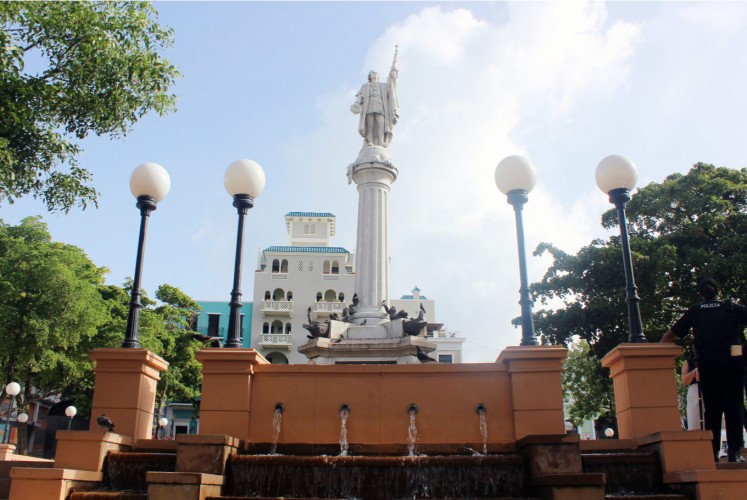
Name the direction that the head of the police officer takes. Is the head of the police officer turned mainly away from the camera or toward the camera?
away from the camera

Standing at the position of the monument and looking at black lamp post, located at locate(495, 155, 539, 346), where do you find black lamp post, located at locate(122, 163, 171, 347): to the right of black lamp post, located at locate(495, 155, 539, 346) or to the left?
right

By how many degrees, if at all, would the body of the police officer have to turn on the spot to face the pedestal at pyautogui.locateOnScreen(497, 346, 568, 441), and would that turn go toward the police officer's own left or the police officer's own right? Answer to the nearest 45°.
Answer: approximately 90° to the police officer's own left

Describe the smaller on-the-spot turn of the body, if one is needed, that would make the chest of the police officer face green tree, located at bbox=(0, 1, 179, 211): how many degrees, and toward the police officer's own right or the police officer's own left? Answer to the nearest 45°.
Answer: approximately 90° to the police officer's own left

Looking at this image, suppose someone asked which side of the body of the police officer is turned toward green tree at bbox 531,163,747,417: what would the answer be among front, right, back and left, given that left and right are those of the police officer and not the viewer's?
front

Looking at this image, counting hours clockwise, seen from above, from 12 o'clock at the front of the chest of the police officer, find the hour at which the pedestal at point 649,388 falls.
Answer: The pedestal is roughly at 10 o'clock from the police officer.

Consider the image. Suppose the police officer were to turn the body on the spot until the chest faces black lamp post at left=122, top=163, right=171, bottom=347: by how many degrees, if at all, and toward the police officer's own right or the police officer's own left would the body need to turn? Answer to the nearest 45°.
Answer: approximately 90° to the police officer's own left

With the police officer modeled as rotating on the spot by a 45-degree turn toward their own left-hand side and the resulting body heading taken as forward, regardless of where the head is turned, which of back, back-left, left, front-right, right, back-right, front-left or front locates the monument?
front

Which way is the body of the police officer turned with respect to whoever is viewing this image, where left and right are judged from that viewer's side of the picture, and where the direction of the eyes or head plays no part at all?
facing away from the viewer
